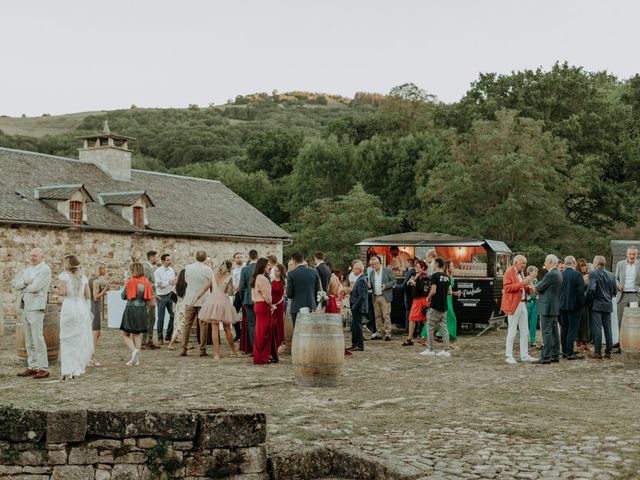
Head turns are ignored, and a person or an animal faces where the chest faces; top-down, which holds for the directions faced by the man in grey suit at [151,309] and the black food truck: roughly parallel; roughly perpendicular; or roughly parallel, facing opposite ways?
roughly perpendicular

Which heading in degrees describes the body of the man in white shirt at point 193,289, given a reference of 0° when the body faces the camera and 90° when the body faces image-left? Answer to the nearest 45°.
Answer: approximately 180°

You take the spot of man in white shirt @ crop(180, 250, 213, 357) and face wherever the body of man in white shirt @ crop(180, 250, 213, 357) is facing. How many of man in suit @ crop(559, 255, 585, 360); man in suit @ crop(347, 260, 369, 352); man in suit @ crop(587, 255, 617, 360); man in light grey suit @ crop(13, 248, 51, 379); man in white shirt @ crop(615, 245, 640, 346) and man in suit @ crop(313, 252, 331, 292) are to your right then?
5

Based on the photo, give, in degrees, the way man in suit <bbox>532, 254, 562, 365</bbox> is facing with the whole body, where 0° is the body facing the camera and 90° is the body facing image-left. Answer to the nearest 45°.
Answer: approximately 90°

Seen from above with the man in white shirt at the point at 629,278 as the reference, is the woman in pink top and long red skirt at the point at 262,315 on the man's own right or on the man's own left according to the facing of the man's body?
on the man's own right

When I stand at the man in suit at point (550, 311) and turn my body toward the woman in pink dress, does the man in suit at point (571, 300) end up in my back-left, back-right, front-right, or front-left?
back-right

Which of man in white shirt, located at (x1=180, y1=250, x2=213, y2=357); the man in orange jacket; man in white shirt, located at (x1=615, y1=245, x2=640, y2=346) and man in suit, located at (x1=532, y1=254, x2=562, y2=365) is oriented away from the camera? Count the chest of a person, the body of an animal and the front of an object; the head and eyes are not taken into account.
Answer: man in white shirt, located at (x1=180, y1=250, x2=213, y2=357)

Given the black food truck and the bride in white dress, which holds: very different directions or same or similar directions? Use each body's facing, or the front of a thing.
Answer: very different directions

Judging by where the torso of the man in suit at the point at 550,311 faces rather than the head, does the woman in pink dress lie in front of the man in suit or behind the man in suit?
in front

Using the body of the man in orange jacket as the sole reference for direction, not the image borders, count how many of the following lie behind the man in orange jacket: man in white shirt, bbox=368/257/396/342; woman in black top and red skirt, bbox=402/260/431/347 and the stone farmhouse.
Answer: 3

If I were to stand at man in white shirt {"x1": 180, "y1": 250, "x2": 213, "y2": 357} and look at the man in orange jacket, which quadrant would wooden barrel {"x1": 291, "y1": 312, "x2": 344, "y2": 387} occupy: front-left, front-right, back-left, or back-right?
front-right

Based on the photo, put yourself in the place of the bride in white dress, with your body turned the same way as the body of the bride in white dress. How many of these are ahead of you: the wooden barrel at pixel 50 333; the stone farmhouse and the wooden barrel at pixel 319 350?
2

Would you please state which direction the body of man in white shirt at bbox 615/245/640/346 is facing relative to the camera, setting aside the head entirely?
toward the camera

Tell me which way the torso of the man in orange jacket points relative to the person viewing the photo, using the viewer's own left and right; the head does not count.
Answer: facing the viewer and to the right of the viewer
